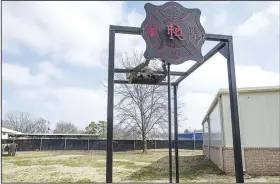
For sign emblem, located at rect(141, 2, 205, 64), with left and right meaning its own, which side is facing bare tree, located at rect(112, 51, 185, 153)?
back

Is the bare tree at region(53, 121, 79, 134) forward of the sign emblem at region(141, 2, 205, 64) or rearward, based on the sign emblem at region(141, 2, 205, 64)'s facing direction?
rearward

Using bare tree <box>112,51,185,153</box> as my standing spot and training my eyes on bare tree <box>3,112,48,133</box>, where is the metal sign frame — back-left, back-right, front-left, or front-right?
back-left

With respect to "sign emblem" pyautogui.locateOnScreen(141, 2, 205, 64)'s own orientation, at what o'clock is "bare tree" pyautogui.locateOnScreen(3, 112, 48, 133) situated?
The bare tree is roughly at 5 o'clock from the sign emblem.

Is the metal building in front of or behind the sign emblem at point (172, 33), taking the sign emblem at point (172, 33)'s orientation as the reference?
behind

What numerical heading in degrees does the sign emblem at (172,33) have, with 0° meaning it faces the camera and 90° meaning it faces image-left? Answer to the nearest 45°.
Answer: approximately 0°
